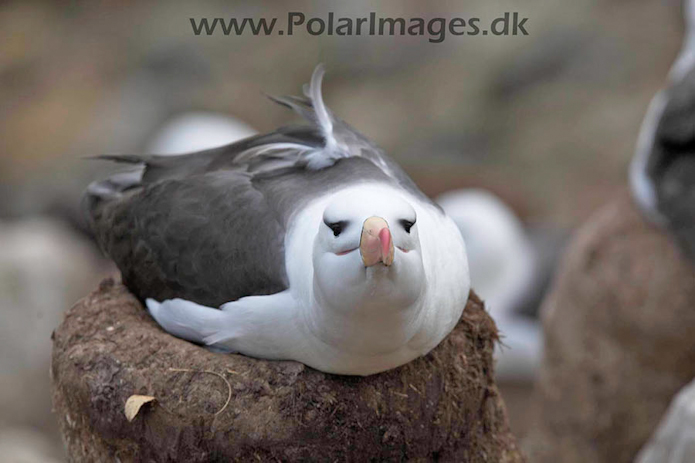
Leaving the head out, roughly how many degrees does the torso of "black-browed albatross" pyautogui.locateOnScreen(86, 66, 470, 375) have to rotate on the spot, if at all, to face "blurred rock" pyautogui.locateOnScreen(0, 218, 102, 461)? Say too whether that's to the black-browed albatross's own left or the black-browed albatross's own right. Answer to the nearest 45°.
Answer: approximately 180°

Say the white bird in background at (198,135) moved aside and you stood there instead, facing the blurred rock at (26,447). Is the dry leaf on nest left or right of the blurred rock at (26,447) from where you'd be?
left

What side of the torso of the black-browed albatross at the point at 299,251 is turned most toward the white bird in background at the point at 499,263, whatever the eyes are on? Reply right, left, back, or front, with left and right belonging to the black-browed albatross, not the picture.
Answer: left

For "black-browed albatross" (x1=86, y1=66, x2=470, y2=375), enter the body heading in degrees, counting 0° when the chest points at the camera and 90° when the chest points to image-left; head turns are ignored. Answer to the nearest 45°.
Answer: approximately 315°

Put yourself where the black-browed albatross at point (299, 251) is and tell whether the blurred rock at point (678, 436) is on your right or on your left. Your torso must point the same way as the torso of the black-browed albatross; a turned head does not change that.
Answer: on your left

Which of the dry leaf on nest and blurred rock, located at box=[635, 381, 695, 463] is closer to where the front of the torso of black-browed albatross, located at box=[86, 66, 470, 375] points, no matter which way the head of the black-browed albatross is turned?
the blurred rock

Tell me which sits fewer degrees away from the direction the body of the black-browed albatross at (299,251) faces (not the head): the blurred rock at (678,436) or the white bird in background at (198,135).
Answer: the blurred rock
